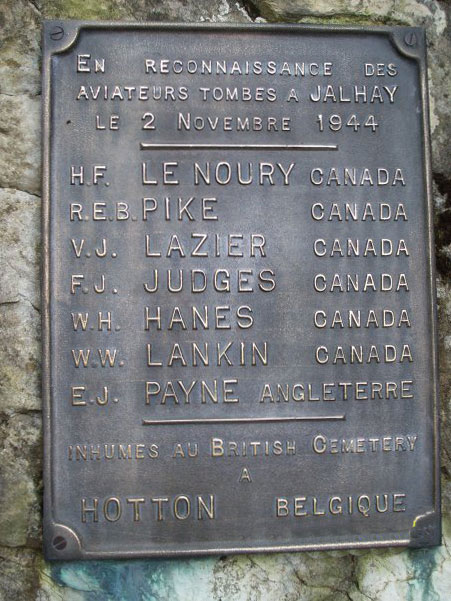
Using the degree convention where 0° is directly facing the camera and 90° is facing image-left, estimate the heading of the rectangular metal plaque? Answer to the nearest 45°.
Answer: approximately 0°
